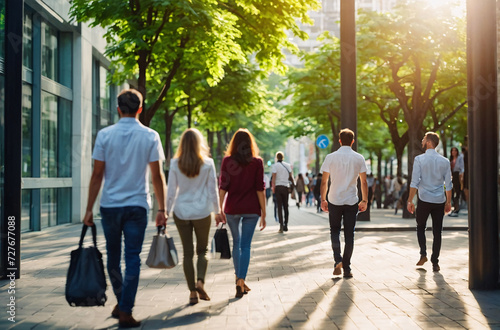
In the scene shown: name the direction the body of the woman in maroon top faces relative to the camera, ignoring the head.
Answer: away from the camera

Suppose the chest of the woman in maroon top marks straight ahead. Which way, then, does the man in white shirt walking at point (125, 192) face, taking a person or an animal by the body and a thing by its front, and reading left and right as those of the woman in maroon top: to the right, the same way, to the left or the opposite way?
the same way

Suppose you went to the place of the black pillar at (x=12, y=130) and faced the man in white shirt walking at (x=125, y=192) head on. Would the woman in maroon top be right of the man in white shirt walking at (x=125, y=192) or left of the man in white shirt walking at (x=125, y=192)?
left

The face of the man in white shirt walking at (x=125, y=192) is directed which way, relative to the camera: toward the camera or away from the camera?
away from the camera

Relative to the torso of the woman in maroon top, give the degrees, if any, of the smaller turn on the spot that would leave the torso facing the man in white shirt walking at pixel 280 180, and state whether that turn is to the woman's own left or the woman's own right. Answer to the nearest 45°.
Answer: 0° — they already face them

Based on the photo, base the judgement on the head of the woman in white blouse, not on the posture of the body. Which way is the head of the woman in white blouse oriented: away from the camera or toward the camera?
away from the camera

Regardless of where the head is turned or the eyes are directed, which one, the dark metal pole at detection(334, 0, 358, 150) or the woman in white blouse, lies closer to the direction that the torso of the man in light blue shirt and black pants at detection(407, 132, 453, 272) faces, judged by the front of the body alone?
the dark metal pole

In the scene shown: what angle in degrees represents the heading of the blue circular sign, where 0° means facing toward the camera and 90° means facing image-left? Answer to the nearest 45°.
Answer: approximately 0°

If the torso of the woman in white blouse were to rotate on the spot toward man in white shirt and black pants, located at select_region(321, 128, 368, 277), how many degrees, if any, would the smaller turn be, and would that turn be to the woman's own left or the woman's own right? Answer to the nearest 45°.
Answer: approximately 45° to the woman's own right

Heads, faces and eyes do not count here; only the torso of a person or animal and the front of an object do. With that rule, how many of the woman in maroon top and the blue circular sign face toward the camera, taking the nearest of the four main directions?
1

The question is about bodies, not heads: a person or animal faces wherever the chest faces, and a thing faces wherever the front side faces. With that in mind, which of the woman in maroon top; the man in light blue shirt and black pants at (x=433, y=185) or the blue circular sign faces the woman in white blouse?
the blue circular sign

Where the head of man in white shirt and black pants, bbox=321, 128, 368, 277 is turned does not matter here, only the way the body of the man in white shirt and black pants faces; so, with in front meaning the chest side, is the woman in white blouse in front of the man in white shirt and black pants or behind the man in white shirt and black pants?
behind

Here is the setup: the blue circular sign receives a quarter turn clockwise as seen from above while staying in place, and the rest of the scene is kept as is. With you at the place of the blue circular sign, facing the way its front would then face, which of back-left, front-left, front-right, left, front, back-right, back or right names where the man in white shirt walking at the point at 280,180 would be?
left

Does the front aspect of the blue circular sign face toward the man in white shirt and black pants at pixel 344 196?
yes

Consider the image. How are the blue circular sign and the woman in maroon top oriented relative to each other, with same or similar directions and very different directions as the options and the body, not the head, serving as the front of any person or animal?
very different directions

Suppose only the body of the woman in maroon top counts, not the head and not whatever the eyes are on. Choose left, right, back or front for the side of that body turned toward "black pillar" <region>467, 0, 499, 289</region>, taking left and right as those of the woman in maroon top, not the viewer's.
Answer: right

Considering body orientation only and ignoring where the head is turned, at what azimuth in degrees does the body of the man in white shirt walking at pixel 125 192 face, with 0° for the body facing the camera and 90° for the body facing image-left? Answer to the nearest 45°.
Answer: approximately 180°

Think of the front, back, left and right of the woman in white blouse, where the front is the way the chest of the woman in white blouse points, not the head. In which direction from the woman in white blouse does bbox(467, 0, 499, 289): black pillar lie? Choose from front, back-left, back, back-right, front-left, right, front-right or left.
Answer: right
